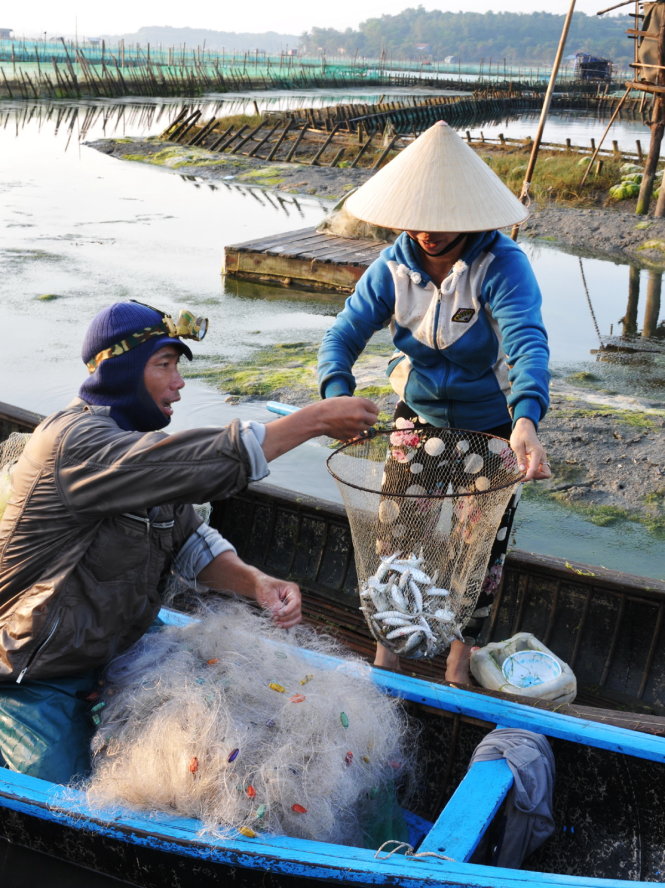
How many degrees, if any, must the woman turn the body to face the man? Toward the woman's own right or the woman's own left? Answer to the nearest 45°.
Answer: approximately 45° to the woman's own right

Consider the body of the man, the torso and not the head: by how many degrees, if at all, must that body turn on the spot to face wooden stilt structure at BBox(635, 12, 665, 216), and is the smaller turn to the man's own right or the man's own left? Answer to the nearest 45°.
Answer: approximately 45° to the man's own left

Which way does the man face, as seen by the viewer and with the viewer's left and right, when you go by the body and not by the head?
facing to the right of the viewer

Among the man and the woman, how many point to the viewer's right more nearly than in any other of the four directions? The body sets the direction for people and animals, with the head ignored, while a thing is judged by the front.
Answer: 1

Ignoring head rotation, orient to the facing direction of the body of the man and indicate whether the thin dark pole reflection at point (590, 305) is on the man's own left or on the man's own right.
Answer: on the man's own left

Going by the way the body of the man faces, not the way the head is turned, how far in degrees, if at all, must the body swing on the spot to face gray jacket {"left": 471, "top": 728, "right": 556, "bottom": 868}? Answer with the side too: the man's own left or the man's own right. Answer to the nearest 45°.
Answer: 0° — they already face it

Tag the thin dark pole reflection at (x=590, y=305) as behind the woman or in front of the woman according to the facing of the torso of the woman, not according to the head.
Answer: behind

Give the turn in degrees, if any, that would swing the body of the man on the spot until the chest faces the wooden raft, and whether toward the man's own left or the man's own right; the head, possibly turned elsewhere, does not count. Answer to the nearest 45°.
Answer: approximately 90° to the man's own left

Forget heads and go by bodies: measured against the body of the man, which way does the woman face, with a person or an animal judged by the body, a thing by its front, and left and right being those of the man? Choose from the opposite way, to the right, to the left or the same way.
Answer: to the right
